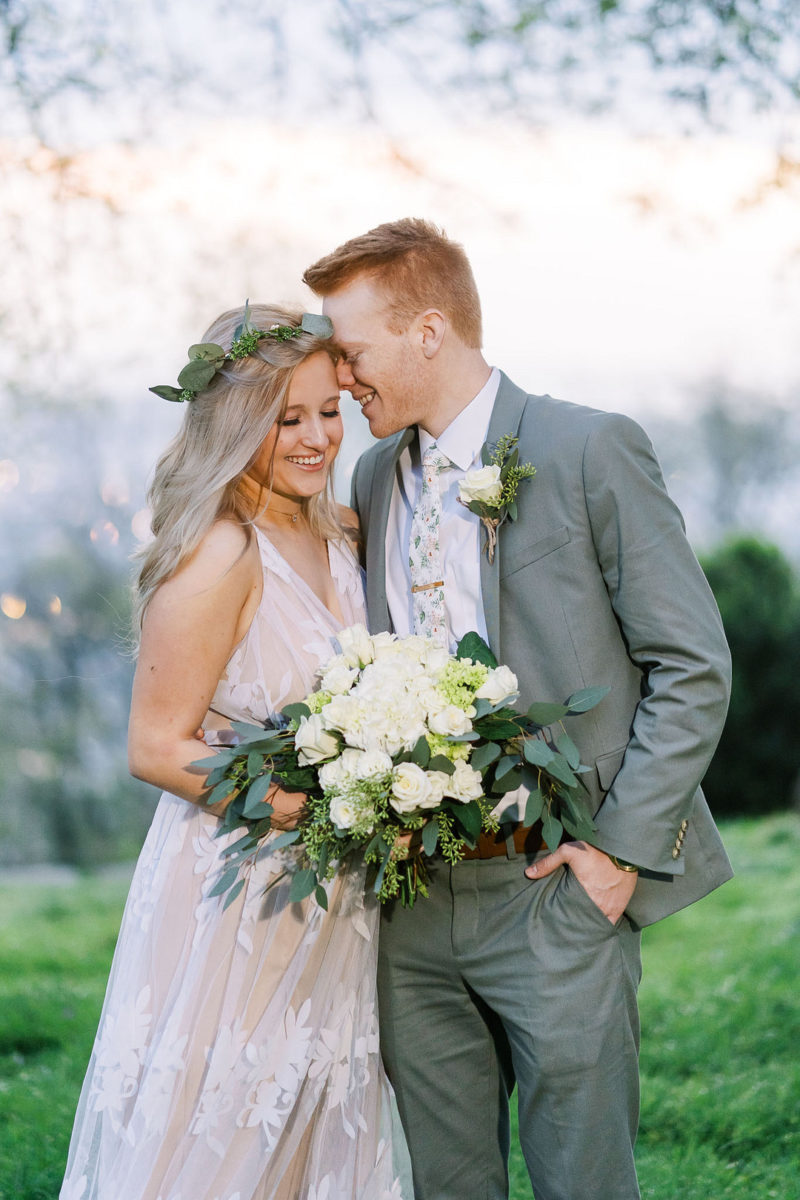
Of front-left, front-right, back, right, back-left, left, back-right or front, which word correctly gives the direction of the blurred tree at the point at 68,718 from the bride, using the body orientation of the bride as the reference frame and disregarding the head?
back-left

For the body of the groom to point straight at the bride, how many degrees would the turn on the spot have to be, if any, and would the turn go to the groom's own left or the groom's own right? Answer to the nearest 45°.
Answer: approximately 45° to the groom's own right

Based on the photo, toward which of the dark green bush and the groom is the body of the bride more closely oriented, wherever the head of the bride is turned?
the groom

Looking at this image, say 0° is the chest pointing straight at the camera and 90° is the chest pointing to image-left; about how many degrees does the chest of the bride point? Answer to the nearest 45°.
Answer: approximately 315°

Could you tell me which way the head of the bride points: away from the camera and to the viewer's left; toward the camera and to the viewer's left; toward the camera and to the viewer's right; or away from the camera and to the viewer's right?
toward the camera and to the viewer's right

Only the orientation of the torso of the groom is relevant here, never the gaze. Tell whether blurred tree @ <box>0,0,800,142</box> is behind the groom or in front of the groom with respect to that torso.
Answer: behind

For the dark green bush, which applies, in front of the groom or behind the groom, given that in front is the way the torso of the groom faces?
behind

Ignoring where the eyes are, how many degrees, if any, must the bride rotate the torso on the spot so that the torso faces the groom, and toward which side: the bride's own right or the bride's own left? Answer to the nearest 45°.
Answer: approximately 45° to the bride's own left

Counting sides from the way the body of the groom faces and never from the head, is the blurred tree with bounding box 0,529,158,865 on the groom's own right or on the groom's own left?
on the groom's own right
